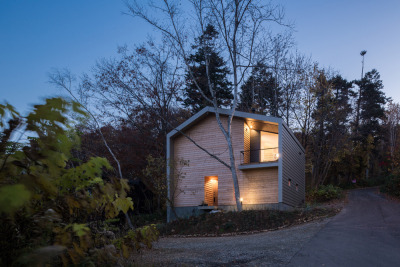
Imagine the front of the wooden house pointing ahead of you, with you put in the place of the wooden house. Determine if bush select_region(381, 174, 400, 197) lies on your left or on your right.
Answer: on your left

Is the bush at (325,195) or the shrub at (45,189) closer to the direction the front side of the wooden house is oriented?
the shrub

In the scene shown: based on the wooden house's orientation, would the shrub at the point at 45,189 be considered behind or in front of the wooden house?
in front

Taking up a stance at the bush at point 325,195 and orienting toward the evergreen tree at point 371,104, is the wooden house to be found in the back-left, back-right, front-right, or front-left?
back-left

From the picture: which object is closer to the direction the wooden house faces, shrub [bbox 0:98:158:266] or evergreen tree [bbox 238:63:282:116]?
the shrub

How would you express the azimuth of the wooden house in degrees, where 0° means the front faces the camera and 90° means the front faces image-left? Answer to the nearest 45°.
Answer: approximately 0°

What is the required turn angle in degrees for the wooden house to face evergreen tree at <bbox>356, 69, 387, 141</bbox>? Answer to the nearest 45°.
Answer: approximately 135° to its left

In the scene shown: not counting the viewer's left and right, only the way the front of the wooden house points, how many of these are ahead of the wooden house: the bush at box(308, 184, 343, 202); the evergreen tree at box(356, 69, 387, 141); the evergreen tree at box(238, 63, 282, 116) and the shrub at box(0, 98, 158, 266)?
1

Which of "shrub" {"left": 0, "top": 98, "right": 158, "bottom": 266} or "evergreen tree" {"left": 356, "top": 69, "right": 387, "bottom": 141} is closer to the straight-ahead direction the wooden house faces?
the shrub
